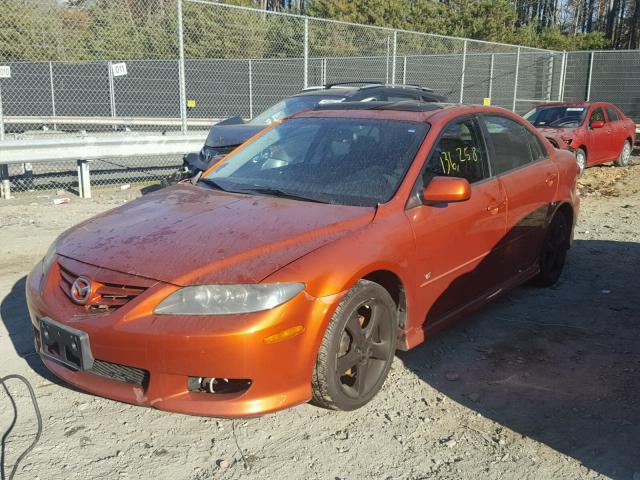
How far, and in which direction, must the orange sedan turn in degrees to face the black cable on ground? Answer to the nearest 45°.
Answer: approximately 45° to its right

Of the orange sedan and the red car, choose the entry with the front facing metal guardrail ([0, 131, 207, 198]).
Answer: the red car

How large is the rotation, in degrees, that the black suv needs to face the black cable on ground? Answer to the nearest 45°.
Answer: approximately 45° to its left

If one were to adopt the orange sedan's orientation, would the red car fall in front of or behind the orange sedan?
behind

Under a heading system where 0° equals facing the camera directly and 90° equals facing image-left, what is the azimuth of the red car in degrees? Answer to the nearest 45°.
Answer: approximately 45°

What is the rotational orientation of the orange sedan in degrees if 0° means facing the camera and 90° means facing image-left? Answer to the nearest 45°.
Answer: approximately 45°

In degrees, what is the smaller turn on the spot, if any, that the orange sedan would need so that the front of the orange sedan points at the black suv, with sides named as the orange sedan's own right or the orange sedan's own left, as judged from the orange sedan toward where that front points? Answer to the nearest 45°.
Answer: approximately 135° to the orange sedan's own right

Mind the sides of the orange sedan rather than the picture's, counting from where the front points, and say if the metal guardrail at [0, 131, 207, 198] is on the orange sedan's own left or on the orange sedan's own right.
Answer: on the orange sedan's own right

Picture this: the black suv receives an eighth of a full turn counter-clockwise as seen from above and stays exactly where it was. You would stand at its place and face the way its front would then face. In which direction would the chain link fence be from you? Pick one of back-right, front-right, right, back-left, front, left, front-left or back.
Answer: back
